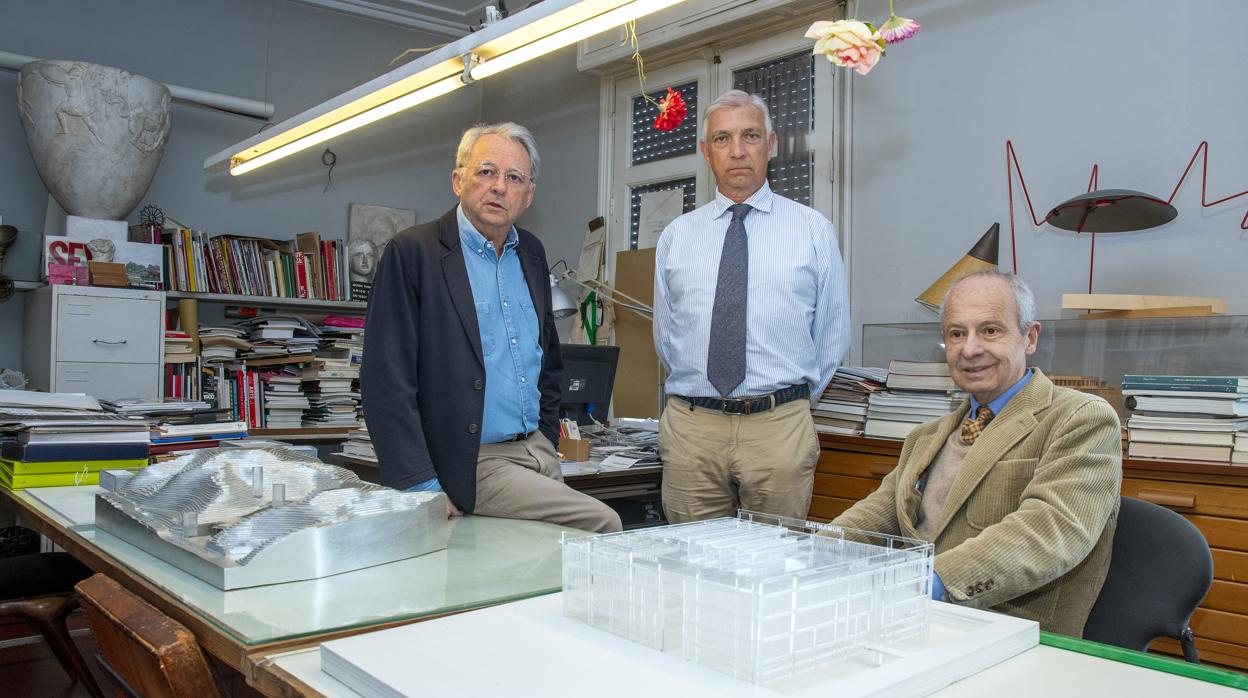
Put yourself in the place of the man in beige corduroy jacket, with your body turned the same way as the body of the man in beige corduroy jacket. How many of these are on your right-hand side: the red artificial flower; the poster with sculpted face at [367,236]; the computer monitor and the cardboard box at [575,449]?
4

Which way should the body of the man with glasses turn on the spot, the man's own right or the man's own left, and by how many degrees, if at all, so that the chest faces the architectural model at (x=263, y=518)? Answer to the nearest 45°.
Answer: approximately 90° to the man's own right

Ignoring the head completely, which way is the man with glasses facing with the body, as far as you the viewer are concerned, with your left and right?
facing the viewer and to the right of the viewer

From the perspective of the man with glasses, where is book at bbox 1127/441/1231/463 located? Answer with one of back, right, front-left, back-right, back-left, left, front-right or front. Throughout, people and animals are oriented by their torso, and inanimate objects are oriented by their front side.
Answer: front-left

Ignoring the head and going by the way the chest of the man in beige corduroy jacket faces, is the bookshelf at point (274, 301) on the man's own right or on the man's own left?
on the man's own right

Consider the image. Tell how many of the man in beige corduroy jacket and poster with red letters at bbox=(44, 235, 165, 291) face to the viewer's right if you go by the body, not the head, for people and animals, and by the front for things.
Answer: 0

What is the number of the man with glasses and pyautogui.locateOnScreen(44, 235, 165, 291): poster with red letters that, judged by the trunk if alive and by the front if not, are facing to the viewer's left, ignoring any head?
0

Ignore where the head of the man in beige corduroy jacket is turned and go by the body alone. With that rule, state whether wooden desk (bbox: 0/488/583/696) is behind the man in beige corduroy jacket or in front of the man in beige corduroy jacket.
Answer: in front

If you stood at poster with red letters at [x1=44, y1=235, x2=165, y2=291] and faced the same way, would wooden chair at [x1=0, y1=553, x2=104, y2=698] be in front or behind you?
in front

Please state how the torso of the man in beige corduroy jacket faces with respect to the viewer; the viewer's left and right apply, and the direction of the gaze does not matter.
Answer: facing the viewer and to the left of the viewer
